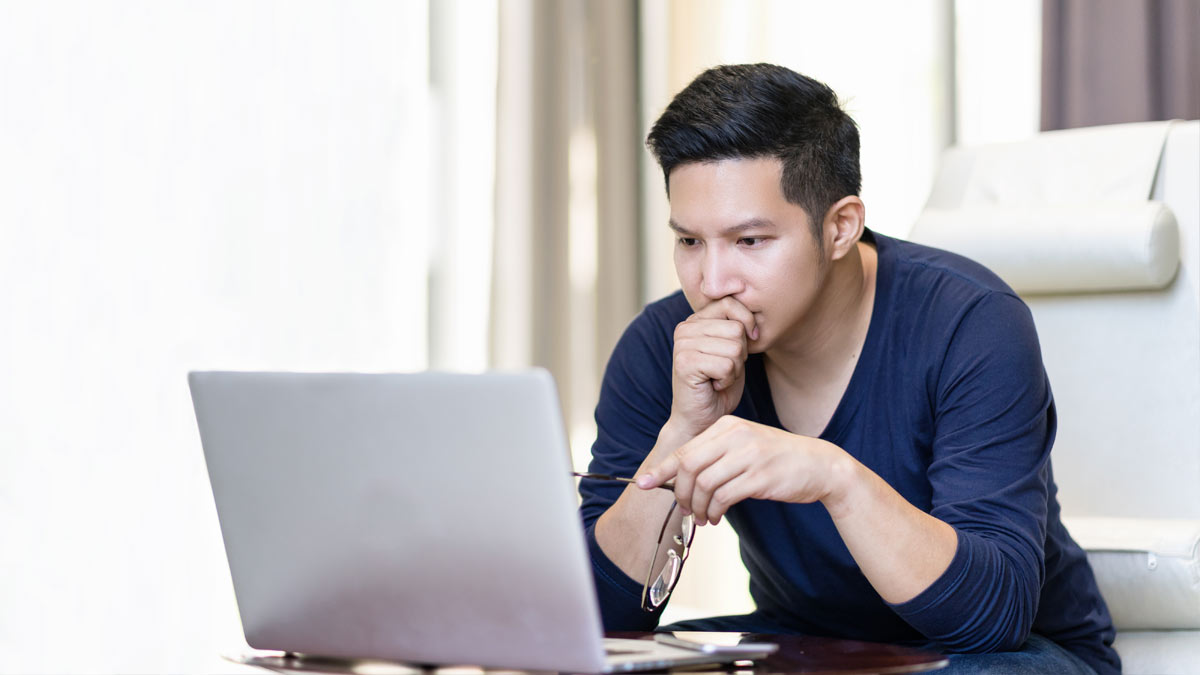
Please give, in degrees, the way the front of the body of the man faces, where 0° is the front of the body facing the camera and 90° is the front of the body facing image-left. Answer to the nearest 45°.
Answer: approximately 45°

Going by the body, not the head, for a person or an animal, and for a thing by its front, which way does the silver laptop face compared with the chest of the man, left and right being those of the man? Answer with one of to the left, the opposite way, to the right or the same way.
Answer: the opposite way

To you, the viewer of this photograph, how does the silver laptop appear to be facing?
facing away from the viewer and to the right of the viewer

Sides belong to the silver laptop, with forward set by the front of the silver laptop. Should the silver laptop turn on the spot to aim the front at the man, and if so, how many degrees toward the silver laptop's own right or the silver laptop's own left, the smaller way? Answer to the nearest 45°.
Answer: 0° — it already faces them

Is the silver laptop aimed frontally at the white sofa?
yes
